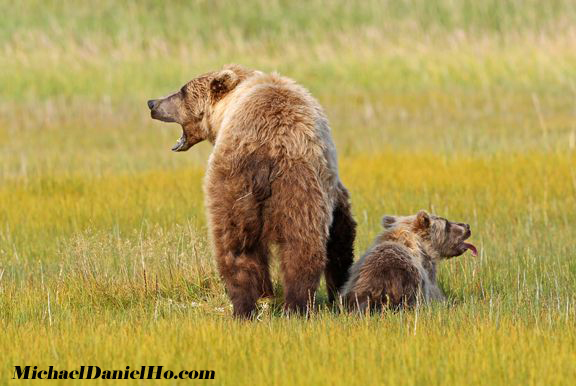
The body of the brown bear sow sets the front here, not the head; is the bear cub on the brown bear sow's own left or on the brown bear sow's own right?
on the brown bear sow's own right

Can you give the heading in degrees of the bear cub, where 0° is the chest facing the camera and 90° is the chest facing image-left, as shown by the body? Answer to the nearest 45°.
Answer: approximately 225°

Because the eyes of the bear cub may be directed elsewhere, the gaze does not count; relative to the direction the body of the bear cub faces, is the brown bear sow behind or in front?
behind

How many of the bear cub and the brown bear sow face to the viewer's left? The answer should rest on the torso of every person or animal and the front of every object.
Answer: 0

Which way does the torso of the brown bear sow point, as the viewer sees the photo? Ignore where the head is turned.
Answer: away from the camera
